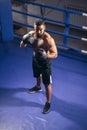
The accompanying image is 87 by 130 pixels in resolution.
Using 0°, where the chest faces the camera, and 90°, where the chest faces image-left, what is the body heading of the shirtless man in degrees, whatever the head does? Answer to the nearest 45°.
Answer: approximately 45°
